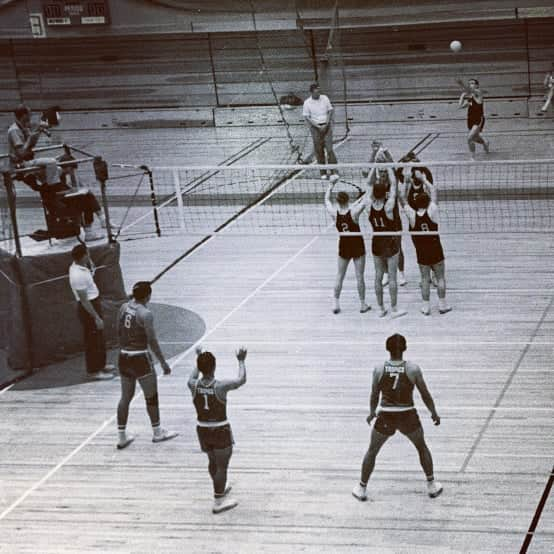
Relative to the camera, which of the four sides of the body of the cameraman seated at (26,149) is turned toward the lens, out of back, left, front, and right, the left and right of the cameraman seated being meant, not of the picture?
right

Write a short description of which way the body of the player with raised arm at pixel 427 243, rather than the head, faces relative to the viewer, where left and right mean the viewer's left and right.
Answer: facing away from the viewer

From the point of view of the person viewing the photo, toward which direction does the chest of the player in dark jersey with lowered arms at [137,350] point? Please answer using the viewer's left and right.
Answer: facing away from the viewer and to the right of the viewer

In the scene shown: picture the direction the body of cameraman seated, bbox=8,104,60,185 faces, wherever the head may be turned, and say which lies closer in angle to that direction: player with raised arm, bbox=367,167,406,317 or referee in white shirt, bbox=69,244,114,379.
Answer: the player with raised arm

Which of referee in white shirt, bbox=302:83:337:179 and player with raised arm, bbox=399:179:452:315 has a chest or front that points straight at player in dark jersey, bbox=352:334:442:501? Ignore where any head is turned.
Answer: the referee in white shirt

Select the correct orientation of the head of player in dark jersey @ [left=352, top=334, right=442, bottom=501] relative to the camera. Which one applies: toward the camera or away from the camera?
away from the camera

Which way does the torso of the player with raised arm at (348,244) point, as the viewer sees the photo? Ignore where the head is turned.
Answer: away from the camera

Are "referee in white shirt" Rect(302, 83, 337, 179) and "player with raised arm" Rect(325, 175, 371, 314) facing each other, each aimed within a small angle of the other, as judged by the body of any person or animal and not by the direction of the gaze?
yes

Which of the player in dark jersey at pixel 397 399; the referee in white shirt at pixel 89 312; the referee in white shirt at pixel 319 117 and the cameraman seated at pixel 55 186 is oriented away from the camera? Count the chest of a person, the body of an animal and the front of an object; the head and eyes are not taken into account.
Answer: the player in dark jersey

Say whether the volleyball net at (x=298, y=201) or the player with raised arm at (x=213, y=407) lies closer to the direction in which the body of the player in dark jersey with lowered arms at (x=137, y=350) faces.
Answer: the volleyball net

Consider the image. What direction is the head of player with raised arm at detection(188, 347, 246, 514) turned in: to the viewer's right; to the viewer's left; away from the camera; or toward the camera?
away from the camera

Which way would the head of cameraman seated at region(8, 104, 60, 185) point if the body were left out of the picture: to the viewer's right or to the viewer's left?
to the viewer's right

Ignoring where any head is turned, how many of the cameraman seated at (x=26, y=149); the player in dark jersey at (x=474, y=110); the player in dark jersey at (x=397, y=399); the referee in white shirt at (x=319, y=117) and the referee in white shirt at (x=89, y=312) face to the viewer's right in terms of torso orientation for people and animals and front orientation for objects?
2

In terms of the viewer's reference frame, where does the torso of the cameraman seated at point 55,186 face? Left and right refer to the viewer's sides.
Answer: facing to the right of the viewer

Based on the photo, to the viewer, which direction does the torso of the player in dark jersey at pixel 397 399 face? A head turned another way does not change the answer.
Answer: away from the camera
